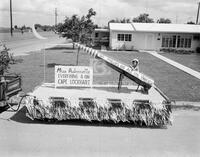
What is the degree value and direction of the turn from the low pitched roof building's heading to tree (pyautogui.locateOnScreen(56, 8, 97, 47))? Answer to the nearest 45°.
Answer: approximately 45° to its right

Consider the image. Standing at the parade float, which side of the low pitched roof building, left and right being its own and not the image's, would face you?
front

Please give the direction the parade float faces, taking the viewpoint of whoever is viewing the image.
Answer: facing to the left of the viewer

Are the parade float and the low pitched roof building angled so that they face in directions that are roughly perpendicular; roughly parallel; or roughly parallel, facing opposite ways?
roughly perpendicular

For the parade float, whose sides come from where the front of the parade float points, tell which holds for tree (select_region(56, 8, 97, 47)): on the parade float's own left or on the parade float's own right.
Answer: on the parade float's own right

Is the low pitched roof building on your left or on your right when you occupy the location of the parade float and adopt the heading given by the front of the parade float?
on your right

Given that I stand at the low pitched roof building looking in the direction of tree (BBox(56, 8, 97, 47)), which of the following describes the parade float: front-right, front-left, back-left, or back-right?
front-left

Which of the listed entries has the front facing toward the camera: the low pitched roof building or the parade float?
the low pitched roof building

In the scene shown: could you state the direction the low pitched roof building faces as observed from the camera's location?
facing the viewer

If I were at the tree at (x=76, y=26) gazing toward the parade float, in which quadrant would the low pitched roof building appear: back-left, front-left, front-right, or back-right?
back-left
